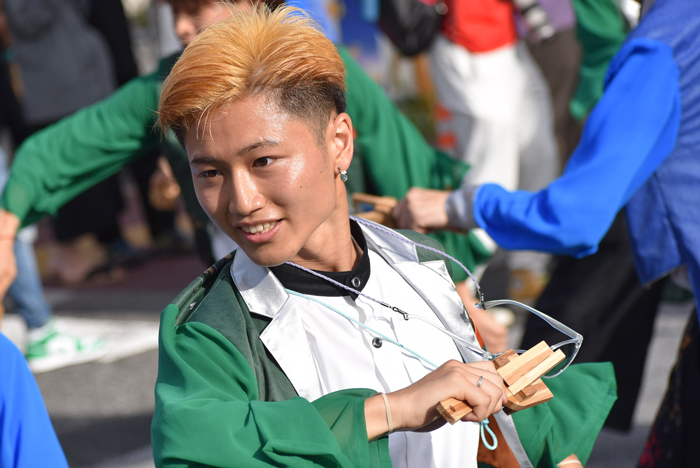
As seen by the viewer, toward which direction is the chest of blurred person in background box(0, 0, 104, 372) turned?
to the viewer's right

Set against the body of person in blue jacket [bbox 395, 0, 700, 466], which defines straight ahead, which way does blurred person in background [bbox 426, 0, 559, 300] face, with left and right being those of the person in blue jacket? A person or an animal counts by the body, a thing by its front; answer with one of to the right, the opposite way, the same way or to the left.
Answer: to the left

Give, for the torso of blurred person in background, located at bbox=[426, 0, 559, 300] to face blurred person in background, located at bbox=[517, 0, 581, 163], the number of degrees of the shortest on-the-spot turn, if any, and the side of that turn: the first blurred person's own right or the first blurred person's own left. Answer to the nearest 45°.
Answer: approximately 135° to the first blurred person's own left

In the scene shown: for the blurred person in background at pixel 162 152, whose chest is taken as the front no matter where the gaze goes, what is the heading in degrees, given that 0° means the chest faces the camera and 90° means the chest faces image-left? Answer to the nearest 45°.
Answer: approximately 0°

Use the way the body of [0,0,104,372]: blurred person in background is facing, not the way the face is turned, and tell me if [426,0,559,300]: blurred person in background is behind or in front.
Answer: in front

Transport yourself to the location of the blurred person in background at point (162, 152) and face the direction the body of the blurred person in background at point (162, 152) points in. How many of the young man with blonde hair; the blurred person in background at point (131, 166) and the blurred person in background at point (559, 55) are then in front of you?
1

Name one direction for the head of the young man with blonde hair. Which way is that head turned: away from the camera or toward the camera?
toward the camera

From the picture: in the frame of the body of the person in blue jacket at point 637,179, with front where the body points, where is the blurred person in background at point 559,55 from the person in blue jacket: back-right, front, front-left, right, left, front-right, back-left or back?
right

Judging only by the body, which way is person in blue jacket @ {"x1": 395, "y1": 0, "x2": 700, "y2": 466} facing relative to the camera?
to the viewer's left

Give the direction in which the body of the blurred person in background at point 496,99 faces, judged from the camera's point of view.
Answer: toward the camera

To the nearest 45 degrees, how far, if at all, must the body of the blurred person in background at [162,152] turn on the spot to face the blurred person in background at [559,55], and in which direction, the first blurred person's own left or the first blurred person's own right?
approximately 135° to the first blurred person's own left

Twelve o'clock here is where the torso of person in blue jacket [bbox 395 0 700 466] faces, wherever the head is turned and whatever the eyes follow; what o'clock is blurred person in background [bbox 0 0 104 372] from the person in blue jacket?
The blurred person in background is roughly at 1 o'clock from the person in blue jacket.

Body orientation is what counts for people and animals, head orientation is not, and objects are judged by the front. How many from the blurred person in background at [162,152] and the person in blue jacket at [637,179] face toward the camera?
1
